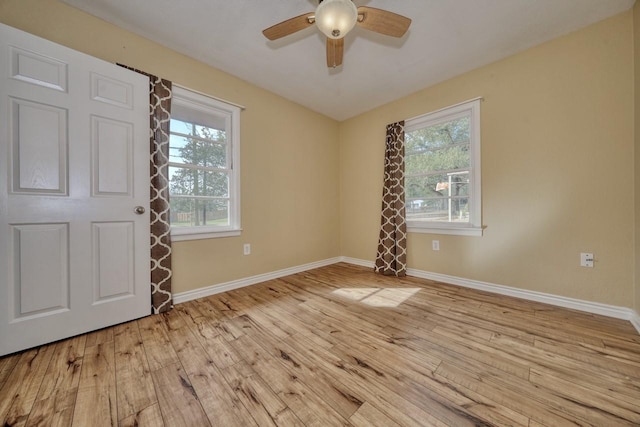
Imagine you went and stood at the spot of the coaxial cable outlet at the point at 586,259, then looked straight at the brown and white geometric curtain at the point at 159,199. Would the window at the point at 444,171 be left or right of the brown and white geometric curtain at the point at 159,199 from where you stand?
right

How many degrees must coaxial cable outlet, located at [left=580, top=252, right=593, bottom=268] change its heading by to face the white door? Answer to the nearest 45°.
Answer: approximately 45° to its right

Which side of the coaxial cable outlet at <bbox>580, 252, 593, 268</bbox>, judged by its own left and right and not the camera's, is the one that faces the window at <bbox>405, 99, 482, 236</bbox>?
right

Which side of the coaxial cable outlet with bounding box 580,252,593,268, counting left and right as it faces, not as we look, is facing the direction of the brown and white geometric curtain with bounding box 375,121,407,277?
right

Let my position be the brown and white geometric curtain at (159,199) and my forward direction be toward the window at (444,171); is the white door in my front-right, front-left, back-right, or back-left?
back-right

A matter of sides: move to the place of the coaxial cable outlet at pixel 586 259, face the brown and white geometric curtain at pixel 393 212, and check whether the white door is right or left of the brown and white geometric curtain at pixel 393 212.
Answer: left

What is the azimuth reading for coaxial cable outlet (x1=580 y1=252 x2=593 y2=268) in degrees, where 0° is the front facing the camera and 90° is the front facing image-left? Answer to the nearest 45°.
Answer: approximately 0°

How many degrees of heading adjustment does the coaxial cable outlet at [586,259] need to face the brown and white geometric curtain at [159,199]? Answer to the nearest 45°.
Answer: approximately 45° to its right
